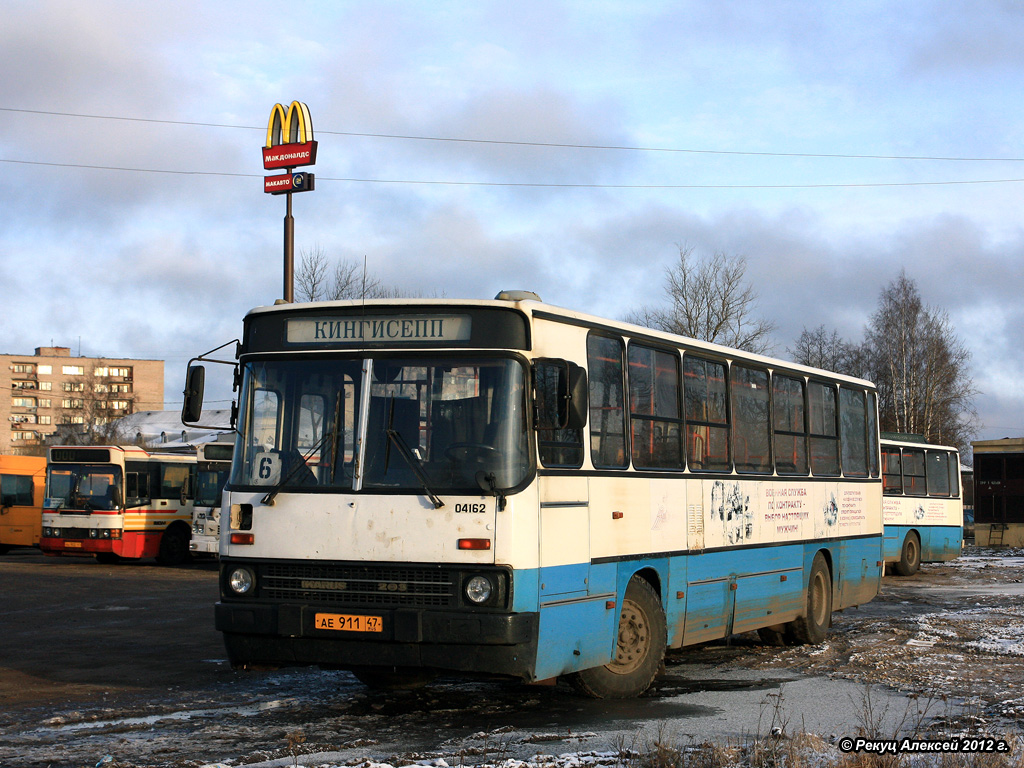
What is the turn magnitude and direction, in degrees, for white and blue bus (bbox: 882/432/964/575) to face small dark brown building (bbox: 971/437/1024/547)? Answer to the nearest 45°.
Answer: approximately 135° to its right

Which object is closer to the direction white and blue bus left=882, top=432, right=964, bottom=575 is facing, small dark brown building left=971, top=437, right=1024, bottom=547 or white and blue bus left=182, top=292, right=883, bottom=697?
the white and blue bus

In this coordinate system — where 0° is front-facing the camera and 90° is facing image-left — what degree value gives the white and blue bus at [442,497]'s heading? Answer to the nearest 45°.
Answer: approximately 45°

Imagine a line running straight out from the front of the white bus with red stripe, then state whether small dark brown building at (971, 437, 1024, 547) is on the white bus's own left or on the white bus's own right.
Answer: on the white bus's own left

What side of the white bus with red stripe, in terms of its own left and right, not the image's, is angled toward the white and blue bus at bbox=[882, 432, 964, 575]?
left

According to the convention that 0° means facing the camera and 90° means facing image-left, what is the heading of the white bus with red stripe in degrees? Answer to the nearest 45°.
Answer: approximately 45°

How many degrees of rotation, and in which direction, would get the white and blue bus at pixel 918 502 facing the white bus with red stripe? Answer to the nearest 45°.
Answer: approximately 45° to its right

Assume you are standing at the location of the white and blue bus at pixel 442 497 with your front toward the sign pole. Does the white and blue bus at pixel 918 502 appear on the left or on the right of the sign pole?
right

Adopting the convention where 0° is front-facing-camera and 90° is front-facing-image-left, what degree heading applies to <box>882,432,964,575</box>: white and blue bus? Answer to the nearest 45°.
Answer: approximately 45°

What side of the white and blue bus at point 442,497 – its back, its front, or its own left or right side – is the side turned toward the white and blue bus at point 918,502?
back

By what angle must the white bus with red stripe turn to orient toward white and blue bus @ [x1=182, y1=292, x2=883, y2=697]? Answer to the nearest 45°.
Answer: approximately 45° to its left
